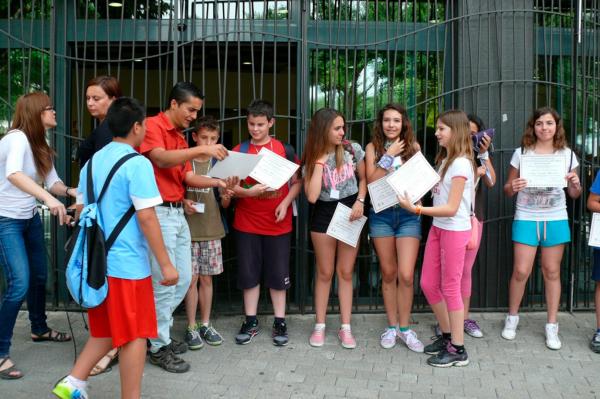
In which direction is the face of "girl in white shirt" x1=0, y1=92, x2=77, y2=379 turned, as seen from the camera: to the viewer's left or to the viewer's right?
to the viewer's right

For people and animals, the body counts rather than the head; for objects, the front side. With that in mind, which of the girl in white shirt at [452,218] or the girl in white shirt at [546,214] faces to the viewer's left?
the girl in white shirt at [452,218]

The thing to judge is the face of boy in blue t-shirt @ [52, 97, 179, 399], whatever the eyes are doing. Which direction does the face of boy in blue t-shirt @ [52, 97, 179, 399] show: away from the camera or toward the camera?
away from the camera

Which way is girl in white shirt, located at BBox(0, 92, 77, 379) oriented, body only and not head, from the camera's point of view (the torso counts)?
to the viewer's right

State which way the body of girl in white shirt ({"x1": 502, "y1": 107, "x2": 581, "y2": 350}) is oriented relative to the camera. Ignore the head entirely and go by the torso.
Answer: toward the camera

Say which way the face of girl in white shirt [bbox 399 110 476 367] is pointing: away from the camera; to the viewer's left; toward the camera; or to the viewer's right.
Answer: to the viewer's left

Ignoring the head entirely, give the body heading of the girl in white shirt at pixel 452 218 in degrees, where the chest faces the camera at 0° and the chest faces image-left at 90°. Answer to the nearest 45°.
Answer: approximately 90°
